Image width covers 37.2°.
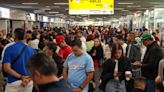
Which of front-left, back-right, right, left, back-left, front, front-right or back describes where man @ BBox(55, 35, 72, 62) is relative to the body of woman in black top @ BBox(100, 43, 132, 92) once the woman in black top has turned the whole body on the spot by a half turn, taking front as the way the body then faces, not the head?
front-left

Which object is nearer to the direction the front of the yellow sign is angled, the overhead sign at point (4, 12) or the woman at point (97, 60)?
the woman

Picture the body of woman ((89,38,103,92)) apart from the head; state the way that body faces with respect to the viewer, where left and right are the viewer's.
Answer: facing the viewer and to the left of the viewer

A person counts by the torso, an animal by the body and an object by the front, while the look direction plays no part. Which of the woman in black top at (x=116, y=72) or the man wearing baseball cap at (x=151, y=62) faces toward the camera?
the woman in black top

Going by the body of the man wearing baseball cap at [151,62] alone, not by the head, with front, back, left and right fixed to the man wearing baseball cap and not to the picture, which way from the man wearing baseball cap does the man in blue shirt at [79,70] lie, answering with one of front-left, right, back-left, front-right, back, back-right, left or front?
front-left

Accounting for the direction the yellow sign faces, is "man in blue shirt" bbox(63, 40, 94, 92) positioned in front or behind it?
in front

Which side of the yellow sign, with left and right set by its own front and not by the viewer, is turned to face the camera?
front

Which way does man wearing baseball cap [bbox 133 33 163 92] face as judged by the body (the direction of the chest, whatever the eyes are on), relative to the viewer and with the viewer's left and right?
facing to the left of the viewer

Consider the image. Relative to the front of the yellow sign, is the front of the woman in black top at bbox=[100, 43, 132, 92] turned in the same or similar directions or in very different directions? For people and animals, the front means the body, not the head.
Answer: same or similar directions

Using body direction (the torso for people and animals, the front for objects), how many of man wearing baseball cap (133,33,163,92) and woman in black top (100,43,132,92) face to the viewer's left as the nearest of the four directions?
1

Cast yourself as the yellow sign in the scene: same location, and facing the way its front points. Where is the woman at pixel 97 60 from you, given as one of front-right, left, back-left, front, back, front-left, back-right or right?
front
